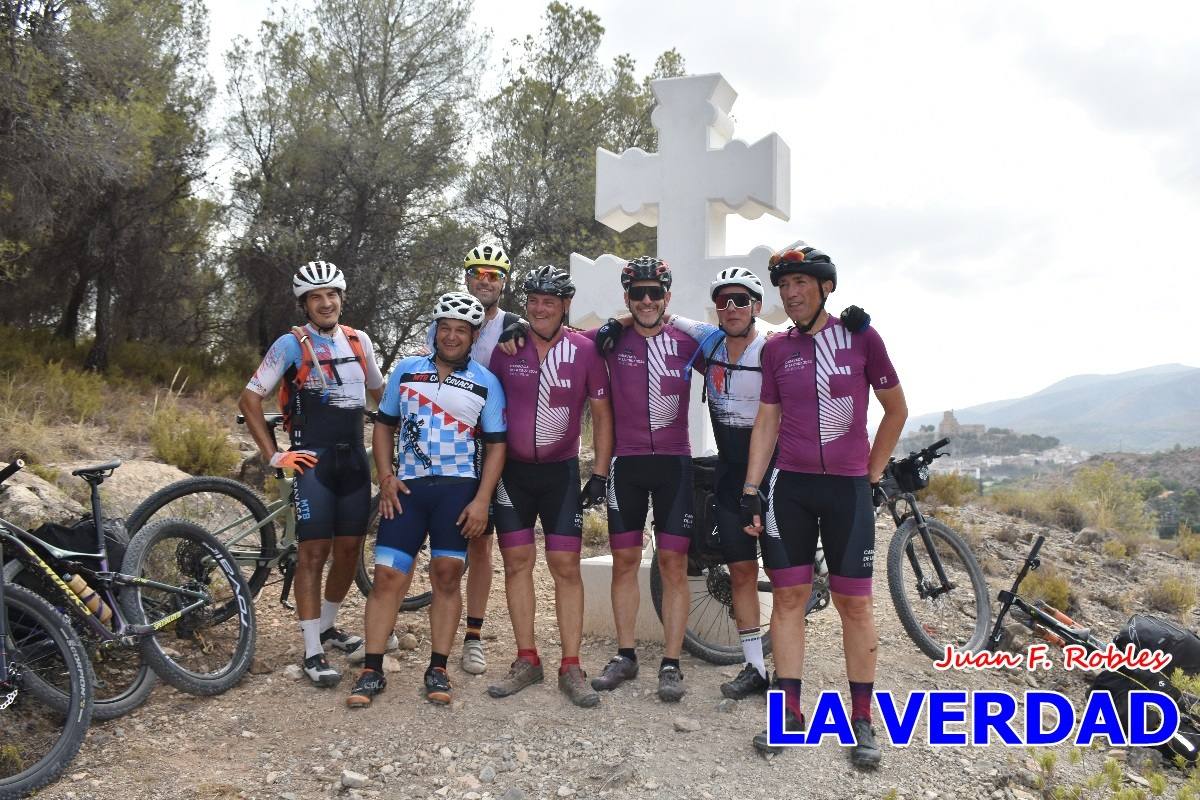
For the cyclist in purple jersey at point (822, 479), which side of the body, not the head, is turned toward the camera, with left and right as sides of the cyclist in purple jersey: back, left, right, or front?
front

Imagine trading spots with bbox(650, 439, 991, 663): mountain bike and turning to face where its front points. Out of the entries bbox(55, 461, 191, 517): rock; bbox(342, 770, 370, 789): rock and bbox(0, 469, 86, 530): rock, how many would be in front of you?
0

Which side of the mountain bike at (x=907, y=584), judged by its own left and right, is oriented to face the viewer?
right

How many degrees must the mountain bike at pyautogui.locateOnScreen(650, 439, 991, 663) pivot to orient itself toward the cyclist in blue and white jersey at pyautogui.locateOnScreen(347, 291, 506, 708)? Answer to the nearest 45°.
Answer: approximately 135° to its right

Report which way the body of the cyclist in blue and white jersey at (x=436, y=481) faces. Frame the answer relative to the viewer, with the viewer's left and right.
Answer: facing the viewer

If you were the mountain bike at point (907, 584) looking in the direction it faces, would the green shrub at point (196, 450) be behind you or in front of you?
behind

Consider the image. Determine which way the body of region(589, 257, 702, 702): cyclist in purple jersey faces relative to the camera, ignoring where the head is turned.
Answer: toward the camera

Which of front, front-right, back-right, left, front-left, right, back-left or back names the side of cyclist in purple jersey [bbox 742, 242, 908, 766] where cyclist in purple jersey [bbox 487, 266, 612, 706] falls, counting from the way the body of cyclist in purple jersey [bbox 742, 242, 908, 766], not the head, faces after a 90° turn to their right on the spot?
front

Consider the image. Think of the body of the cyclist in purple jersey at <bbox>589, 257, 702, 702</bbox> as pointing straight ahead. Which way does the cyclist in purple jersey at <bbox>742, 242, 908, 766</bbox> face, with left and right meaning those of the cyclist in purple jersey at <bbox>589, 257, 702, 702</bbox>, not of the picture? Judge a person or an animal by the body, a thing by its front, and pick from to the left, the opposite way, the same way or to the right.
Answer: the same way

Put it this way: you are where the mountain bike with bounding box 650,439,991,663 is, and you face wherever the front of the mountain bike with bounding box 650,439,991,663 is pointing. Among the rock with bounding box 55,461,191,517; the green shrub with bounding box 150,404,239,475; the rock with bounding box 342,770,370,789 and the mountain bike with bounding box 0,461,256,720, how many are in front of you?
0

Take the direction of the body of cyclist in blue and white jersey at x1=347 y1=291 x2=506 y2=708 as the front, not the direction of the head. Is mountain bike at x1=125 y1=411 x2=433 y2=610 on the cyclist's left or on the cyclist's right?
on the cyclist's right

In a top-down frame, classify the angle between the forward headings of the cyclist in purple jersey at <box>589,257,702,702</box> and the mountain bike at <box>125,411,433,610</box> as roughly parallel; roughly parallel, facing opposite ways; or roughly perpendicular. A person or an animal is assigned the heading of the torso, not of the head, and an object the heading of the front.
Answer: roughly perpendicular

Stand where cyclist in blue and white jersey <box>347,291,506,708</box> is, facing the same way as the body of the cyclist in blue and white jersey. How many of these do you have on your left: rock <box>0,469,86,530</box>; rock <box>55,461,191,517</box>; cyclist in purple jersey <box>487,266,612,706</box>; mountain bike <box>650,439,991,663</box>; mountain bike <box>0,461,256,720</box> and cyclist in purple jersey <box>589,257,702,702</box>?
3

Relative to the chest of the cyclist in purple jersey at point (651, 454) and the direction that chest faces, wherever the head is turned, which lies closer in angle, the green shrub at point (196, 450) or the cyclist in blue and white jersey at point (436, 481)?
the cyclist in blue and white jersey

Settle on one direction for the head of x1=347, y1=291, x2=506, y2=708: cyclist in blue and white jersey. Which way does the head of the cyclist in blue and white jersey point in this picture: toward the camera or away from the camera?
toward the camera

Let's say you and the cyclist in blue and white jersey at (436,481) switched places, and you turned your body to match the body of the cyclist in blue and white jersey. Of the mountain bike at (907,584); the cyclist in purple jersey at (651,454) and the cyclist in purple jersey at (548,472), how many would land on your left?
3

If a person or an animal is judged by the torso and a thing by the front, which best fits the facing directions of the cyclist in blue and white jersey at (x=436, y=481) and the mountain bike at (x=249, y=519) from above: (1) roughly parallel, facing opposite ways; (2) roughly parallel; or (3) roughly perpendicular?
roughly perpendicular

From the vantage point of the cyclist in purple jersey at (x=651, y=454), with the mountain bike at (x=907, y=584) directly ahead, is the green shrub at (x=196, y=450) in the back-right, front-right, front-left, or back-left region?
back-left

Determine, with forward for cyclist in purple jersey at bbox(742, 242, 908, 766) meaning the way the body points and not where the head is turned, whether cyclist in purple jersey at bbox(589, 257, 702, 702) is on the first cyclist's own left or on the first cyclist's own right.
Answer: on the first cyclist's own right
